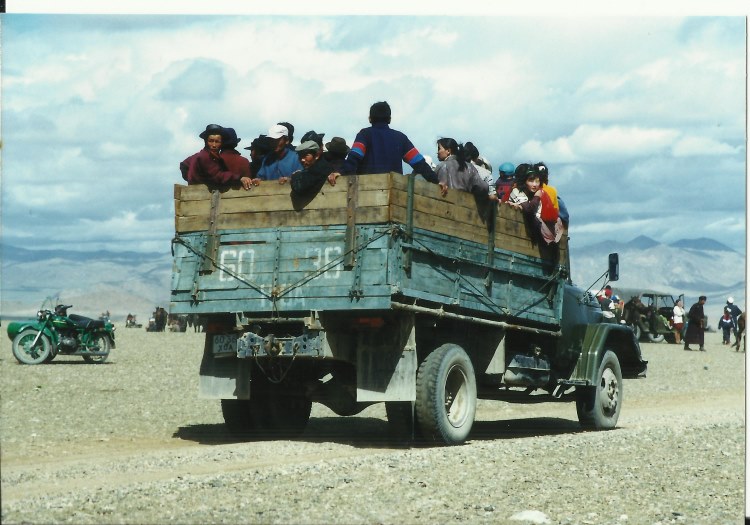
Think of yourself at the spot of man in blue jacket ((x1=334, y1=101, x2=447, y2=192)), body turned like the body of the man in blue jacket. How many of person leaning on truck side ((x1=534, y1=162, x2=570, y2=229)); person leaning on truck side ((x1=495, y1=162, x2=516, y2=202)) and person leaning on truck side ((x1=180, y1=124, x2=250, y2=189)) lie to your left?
1

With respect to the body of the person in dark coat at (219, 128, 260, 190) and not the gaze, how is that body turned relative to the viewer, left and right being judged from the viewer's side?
facing the viewer and to the right of the viewer

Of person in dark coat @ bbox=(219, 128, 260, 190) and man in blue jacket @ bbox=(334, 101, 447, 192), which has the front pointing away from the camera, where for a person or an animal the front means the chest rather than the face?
the man in blue jacket

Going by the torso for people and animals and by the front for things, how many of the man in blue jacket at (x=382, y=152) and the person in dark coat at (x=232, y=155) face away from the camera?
1

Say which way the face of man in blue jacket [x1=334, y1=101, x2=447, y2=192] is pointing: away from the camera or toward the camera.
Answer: away from the camera

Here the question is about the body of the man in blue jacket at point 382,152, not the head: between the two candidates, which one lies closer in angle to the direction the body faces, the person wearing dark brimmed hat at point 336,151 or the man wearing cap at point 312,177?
the person wearing dark brimmed hat

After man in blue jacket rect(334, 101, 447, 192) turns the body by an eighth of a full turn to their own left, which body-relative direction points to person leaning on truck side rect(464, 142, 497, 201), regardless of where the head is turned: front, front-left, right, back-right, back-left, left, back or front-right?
right

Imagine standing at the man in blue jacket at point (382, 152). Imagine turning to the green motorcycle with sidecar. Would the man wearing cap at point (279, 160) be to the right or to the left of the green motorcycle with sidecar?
left

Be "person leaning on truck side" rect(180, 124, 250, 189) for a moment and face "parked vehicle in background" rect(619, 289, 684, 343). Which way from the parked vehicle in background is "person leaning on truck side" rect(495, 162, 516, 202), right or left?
right

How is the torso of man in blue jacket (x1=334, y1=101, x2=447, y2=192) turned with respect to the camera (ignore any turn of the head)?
away from the camera

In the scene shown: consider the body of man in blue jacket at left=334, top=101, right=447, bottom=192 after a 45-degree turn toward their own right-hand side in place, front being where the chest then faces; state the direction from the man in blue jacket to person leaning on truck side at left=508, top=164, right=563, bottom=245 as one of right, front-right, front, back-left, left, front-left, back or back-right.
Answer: front
